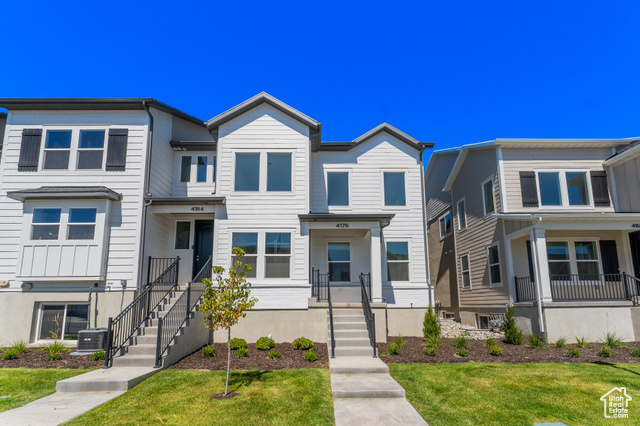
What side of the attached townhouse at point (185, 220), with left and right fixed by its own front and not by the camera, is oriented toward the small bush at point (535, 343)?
left

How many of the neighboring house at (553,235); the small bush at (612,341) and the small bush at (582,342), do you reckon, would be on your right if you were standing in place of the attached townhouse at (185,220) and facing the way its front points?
0

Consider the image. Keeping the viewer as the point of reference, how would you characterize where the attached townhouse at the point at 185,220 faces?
facing the viewer

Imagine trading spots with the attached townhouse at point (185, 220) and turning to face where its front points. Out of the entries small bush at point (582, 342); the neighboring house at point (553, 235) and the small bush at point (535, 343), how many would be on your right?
0

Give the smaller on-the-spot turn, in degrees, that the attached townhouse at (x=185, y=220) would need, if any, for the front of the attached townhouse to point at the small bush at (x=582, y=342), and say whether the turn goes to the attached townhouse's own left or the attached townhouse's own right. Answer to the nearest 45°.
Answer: approximately 90° to the attached townhouse's own left

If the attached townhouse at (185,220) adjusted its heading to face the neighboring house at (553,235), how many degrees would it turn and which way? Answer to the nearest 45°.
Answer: approximately 90° to its left

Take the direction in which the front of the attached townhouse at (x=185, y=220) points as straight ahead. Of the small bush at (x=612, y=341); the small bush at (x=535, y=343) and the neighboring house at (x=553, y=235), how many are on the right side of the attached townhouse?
0

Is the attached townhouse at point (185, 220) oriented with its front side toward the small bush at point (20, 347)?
no

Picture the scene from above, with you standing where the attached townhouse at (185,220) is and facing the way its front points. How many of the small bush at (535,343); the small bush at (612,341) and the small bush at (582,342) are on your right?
0

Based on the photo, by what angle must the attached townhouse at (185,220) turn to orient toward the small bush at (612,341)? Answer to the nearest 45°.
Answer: approximately 90° to its left
